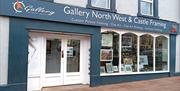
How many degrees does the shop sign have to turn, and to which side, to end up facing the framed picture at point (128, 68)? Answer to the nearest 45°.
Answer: approximately 90° to its left

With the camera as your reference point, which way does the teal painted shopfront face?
facing the viewer and to the right of the viewer

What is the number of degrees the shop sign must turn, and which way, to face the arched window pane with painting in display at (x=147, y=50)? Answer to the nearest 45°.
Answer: approximately 90° to its left

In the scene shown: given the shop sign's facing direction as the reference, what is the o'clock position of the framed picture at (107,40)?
The framed picture is roughly at 9 o'clock from the shop sign.
